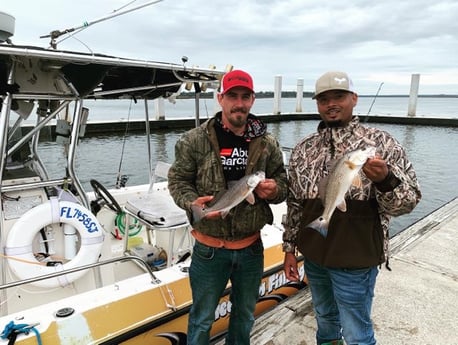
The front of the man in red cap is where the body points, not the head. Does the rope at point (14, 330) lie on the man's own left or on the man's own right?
on the man's own right

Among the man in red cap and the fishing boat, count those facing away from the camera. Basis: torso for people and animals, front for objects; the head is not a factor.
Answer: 0

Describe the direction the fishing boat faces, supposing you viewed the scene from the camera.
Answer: facing the viewer and to the left of the viewer

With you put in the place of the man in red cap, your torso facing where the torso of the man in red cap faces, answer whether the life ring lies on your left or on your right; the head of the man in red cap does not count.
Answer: on your right

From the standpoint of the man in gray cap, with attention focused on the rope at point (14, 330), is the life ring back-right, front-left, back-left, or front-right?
front-right

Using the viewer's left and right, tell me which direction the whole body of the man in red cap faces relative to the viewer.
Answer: facing the viewer

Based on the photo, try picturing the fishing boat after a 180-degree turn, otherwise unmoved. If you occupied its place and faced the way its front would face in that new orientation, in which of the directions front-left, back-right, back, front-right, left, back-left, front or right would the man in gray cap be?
right

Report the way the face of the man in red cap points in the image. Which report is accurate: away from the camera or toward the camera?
toward the camera
